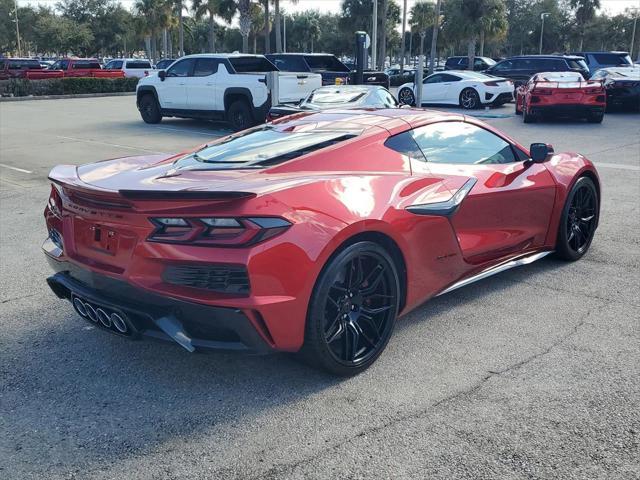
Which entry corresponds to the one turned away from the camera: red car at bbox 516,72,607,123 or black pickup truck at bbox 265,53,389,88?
the red car

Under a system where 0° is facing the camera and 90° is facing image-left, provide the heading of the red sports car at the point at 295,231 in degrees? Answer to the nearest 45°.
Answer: approximately 225°

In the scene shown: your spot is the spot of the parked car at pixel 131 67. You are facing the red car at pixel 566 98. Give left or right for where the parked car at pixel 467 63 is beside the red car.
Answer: left

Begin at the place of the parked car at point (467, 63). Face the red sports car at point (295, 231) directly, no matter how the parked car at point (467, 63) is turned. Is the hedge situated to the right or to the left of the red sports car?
right

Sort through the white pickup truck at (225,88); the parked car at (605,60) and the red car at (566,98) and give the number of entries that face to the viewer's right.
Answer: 0

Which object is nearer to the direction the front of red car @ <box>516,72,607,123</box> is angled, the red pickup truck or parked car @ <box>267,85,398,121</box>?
the red pickup truck

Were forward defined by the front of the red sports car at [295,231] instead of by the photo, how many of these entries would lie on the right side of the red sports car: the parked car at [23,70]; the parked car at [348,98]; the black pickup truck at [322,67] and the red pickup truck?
0

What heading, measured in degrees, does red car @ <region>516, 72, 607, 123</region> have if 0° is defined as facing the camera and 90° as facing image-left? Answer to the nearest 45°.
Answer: approximately 180°

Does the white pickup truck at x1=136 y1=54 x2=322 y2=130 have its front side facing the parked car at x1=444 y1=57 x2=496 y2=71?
no

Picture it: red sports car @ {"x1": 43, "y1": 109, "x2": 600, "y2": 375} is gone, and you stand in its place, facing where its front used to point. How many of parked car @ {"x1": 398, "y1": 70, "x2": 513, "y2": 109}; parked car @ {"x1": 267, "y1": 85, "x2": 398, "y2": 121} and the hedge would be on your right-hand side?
0

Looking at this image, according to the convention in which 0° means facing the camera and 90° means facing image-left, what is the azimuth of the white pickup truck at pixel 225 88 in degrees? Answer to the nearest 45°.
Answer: approximately 135°

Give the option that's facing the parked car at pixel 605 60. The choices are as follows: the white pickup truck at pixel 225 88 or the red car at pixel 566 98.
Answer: the red car

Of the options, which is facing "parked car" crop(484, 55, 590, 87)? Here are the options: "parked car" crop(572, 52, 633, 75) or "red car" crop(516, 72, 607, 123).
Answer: the red car

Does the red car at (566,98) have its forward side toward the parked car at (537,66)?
yes

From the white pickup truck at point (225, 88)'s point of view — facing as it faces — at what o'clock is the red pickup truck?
The red pickup truck is roughly at 1 o'clock from the white pickup truck.

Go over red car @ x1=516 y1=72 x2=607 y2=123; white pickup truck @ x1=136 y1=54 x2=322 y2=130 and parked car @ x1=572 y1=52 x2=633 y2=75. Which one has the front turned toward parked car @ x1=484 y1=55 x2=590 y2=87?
the red car
